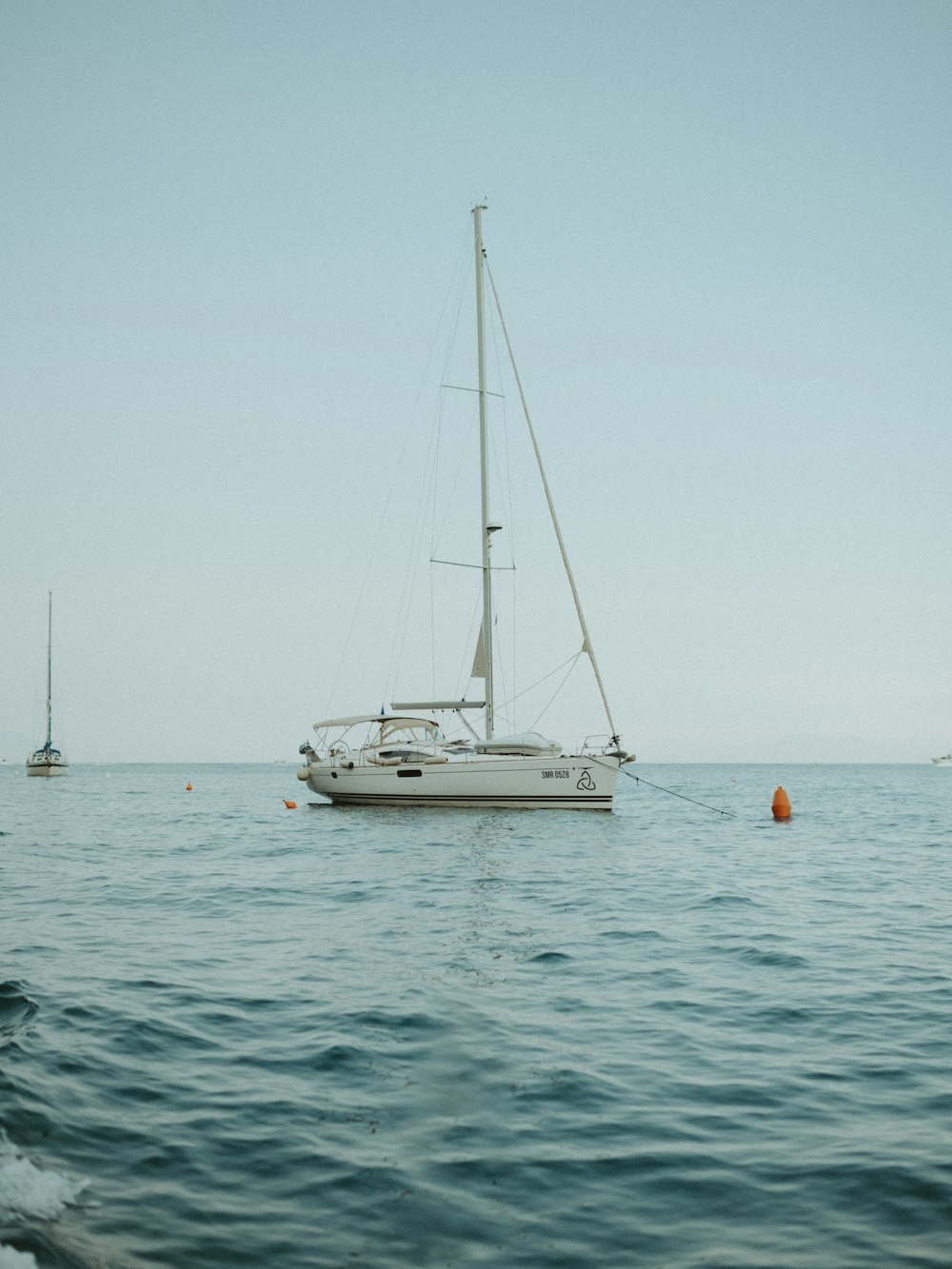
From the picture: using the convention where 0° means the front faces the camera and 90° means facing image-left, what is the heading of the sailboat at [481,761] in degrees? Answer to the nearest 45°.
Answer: approximately 315°
